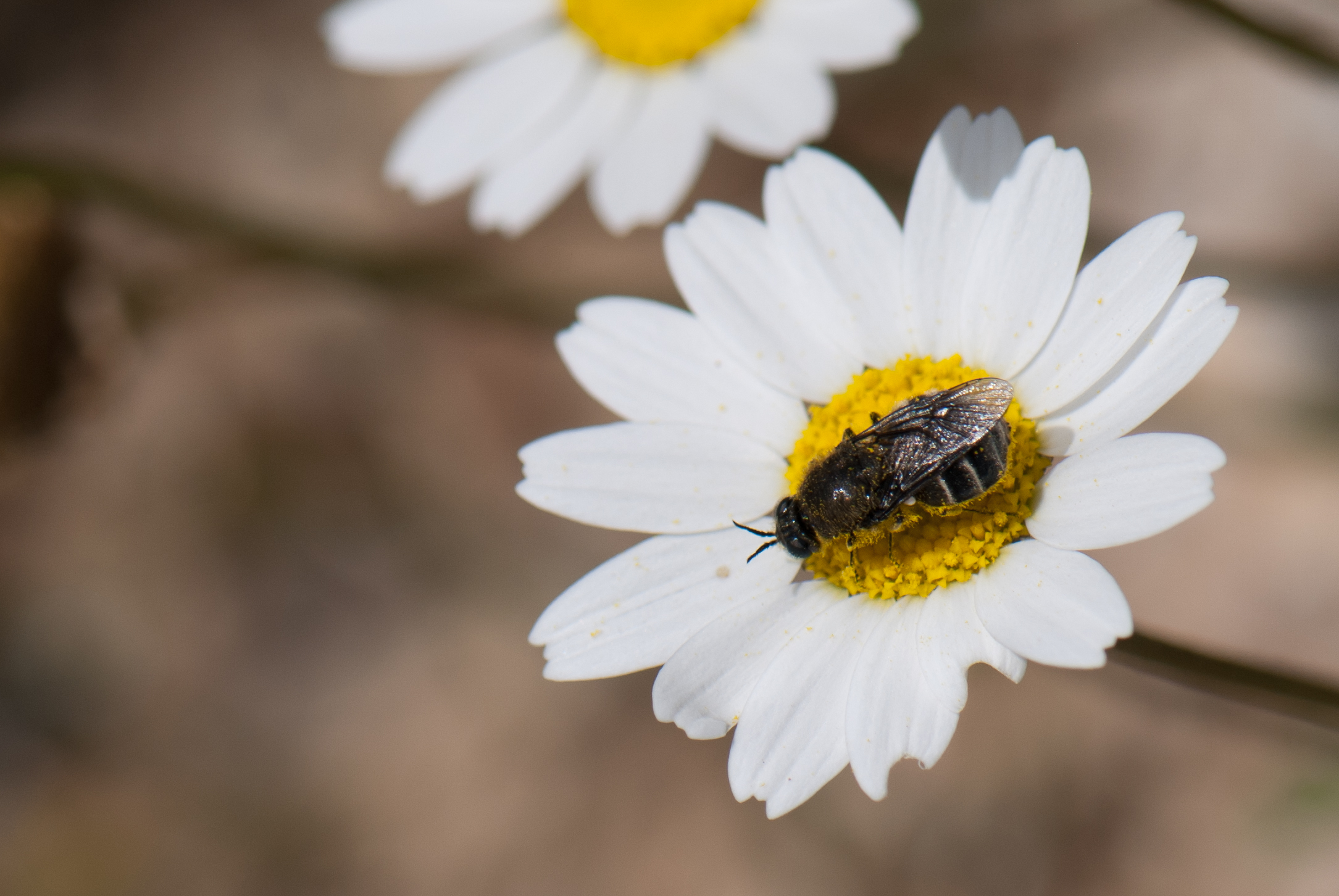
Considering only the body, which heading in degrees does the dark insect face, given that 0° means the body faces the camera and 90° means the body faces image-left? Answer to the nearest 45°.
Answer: approximately 45°
